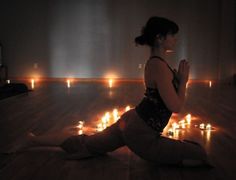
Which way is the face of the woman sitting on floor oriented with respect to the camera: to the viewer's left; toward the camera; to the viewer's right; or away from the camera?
to the viewer's right

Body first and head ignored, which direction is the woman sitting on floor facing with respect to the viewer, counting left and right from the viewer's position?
facing to the right of the viewer

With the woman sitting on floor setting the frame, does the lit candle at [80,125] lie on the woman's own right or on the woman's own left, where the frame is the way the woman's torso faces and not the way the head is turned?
on the woman's own left
